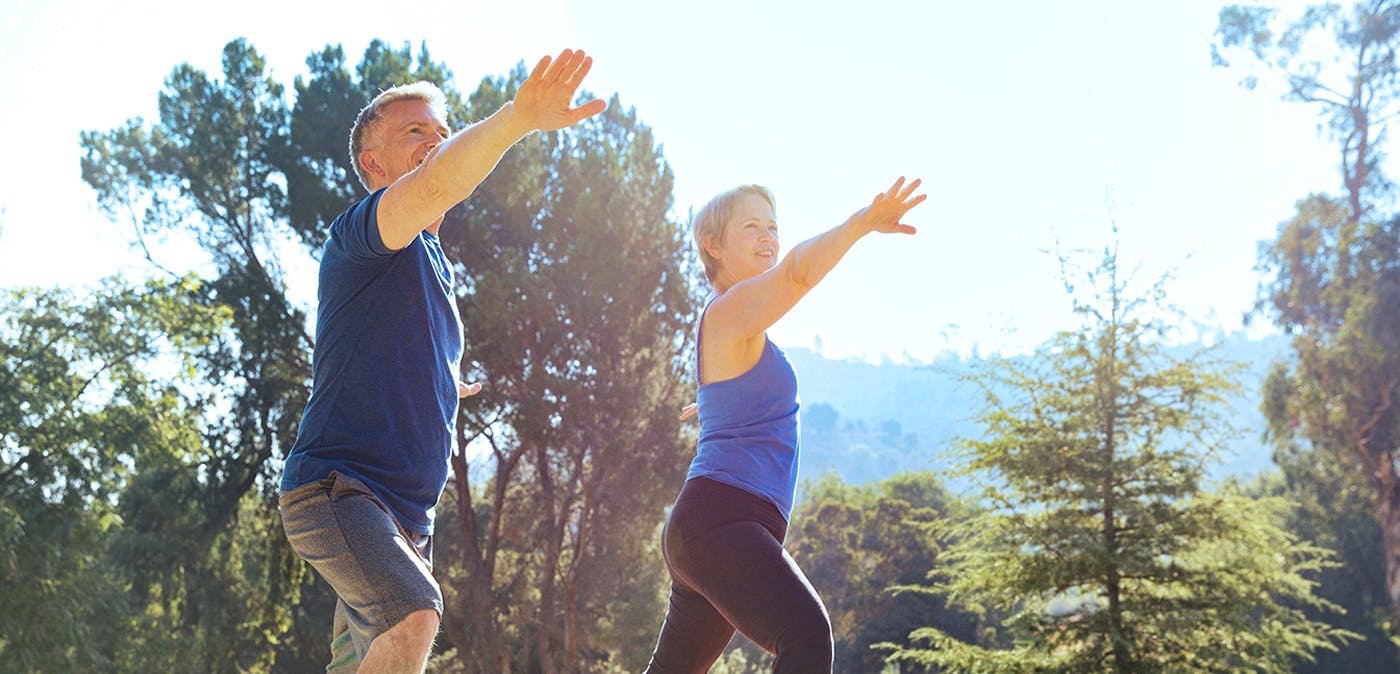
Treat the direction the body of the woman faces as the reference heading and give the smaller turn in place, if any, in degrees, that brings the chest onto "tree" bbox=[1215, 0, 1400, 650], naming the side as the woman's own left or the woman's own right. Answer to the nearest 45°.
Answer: approximately 45° to the woman's own left

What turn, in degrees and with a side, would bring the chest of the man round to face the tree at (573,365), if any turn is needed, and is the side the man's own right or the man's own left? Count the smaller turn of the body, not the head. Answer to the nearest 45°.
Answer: approximately 90° to the man's own left

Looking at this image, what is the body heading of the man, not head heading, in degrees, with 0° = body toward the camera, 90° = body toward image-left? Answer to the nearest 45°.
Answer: approximately 270°

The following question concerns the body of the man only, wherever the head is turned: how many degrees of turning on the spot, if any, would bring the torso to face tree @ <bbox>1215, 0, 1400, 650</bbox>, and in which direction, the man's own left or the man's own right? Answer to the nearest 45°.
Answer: approximately 45° to the man's own left

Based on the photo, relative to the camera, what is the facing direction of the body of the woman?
to the viewer's right

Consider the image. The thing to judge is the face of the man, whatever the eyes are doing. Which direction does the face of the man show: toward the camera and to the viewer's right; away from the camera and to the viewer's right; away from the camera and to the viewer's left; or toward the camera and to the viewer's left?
toward the camera and to the viewer's right

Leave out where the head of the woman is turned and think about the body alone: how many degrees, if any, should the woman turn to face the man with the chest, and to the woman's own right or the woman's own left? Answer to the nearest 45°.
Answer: approximately 135° to the woman's own right

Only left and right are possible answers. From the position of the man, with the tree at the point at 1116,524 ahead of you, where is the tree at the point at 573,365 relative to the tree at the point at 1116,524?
left

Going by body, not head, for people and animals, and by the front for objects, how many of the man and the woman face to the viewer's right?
2

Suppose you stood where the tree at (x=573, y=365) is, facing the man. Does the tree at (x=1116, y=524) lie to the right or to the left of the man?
left
